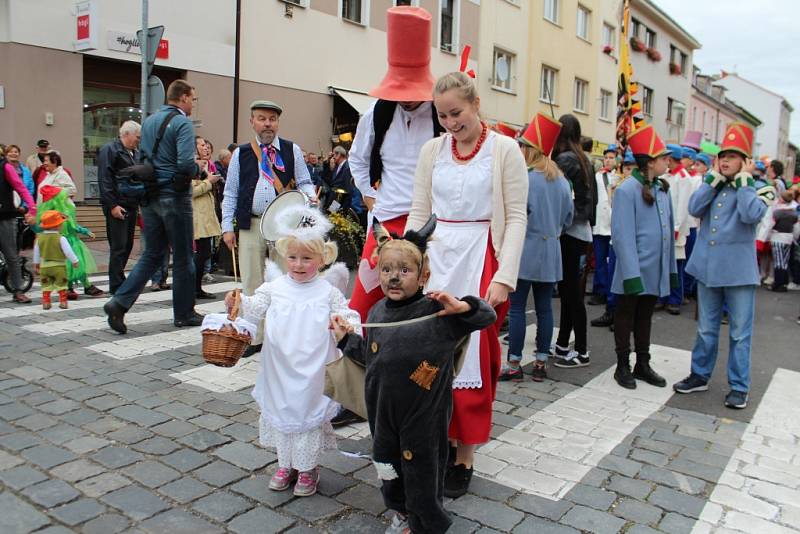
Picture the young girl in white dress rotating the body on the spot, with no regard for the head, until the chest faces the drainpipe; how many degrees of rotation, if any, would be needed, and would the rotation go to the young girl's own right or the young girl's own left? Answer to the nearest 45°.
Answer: approximately 180°

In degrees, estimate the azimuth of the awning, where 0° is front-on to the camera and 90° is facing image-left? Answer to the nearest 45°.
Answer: approximately 315°

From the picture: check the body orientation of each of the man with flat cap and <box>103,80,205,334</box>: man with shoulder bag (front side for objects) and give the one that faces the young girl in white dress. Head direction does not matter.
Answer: the man with flat cap

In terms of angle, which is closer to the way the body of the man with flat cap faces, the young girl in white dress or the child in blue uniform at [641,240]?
the young girl in white dress

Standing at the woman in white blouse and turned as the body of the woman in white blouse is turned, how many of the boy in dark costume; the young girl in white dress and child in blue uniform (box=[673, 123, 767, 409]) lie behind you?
1

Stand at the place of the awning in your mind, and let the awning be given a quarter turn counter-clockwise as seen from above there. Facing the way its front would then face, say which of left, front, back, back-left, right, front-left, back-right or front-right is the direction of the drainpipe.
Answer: back

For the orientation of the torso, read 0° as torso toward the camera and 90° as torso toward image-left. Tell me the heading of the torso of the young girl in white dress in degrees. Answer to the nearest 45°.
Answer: approximately 0°

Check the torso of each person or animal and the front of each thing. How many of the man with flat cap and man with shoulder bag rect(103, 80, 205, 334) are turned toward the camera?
1

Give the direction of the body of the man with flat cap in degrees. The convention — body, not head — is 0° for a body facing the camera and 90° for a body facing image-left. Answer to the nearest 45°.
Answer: approximately 0°

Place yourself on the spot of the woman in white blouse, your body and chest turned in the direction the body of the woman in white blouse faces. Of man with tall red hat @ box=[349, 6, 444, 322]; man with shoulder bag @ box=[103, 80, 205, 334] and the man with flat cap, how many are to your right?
3

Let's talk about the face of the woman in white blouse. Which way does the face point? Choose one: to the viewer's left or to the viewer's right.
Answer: to the viewer's left

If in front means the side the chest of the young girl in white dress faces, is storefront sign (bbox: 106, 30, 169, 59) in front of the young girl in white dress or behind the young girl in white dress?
behind

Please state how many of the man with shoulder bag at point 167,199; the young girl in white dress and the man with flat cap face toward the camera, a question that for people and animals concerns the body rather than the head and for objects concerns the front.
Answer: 2

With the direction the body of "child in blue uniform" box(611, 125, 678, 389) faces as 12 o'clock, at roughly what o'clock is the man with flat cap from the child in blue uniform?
The man with flat cap is roughly at 4 o'clock from the child in blue uniform.
